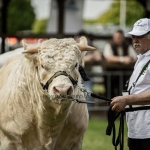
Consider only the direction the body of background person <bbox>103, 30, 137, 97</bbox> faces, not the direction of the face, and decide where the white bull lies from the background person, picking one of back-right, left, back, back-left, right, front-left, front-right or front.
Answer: front

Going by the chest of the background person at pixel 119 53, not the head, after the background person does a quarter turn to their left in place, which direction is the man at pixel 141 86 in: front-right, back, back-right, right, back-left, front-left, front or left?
right

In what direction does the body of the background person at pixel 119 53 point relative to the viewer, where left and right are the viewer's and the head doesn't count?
facing the viewer
